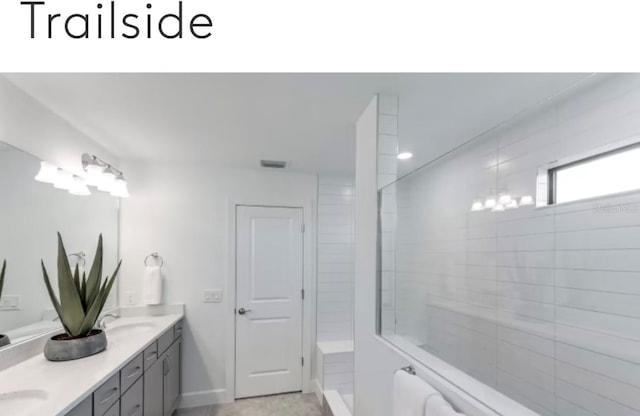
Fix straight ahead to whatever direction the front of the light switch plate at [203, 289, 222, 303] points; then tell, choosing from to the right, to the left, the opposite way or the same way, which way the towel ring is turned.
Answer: the same way

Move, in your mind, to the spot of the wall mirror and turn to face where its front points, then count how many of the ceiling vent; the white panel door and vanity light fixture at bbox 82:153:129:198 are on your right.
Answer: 0

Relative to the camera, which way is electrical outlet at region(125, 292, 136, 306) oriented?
toward the camera

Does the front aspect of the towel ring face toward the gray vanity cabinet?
yes

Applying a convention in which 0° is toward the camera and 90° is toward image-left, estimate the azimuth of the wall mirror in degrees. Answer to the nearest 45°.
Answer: approximately 315°

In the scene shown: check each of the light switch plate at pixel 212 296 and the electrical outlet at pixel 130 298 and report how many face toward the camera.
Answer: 2

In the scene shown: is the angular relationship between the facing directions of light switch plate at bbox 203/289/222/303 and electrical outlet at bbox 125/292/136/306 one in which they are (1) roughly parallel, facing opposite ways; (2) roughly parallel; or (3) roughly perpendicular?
roughly parallel

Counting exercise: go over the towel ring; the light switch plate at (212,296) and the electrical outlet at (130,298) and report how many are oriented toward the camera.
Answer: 3

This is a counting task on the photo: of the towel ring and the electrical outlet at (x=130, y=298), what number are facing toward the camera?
2
